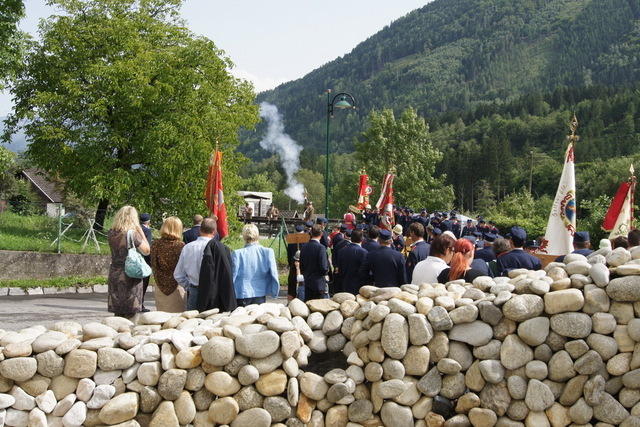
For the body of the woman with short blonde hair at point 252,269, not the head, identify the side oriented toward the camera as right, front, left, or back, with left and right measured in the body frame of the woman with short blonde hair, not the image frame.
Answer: back

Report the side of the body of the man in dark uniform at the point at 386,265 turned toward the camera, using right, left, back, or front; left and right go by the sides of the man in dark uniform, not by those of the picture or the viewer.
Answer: back

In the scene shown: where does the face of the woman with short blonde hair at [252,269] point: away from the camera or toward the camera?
away from the camera

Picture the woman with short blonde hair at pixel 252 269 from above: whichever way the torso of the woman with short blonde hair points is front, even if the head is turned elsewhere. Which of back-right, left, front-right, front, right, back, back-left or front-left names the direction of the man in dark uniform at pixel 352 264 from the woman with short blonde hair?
front-right

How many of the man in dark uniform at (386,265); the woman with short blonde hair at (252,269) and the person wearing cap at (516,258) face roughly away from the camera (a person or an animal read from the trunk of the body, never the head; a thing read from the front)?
3

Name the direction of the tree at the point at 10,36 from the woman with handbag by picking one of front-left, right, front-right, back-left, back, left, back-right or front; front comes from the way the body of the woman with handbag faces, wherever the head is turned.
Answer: front-left

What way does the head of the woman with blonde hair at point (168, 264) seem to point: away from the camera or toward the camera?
away from the camera

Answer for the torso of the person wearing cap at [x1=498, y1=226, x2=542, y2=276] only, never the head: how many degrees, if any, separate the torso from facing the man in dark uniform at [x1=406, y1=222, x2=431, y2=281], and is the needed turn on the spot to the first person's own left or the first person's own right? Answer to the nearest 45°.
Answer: approximately 45° to the first person's own left

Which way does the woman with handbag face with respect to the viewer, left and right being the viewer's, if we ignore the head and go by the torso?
facing away from the viewer and to the right of the viewer

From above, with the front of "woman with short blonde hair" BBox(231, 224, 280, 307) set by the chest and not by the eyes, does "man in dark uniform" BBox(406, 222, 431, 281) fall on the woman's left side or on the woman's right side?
on the woman's right side

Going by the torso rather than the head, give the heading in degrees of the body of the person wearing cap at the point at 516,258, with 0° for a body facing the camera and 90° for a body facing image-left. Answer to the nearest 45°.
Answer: approximately 180°
